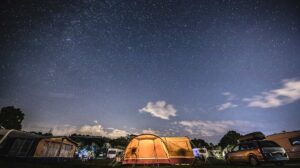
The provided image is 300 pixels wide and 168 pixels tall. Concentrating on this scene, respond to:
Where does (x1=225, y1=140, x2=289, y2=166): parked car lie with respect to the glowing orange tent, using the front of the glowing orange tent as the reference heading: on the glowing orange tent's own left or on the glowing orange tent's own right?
on the glowing orange tent's own left

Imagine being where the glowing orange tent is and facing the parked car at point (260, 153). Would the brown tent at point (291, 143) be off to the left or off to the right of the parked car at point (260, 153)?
left

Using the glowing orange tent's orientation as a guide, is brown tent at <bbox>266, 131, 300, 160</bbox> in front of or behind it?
behind

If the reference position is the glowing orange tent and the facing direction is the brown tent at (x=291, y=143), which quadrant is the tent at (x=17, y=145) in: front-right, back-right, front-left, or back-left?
back-left

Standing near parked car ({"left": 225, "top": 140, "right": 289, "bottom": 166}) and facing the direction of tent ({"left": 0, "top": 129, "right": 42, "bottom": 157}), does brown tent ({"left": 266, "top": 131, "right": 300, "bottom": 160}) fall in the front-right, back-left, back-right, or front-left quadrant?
back-right

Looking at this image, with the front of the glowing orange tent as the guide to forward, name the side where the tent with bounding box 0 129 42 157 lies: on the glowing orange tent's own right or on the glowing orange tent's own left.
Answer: on the glowing orange tent's own right

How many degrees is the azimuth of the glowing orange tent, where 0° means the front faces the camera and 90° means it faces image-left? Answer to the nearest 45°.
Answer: approximately 45°
